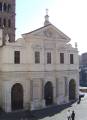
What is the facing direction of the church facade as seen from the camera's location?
facing the viewer and to the right of the viewer
